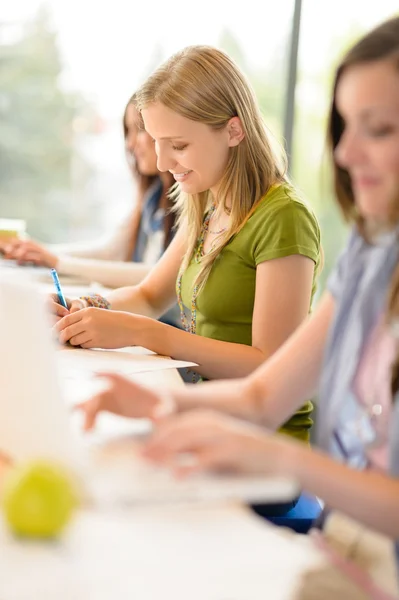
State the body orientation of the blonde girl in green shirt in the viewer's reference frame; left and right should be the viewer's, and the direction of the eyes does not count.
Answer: facing the viewer and to the left of the viewer

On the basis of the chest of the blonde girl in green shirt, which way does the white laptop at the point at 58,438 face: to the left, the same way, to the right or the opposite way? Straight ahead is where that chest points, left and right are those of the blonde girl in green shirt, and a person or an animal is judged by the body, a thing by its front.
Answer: the opposite way

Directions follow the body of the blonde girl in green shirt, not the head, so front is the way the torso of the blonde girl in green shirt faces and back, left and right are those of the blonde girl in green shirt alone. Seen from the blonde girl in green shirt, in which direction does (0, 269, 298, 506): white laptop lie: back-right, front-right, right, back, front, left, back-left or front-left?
front-left

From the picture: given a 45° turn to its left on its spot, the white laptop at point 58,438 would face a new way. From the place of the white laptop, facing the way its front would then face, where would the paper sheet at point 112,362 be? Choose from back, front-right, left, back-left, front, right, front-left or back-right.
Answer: front

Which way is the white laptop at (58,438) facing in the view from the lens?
facing away from the viewer and to the right of the viewer

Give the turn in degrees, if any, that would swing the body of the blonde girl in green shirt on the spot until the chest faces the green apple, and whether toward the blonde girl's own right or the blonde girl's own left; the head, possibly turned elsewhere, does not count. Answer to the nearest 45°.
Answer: approximately 45° to the blonde girl's own left
